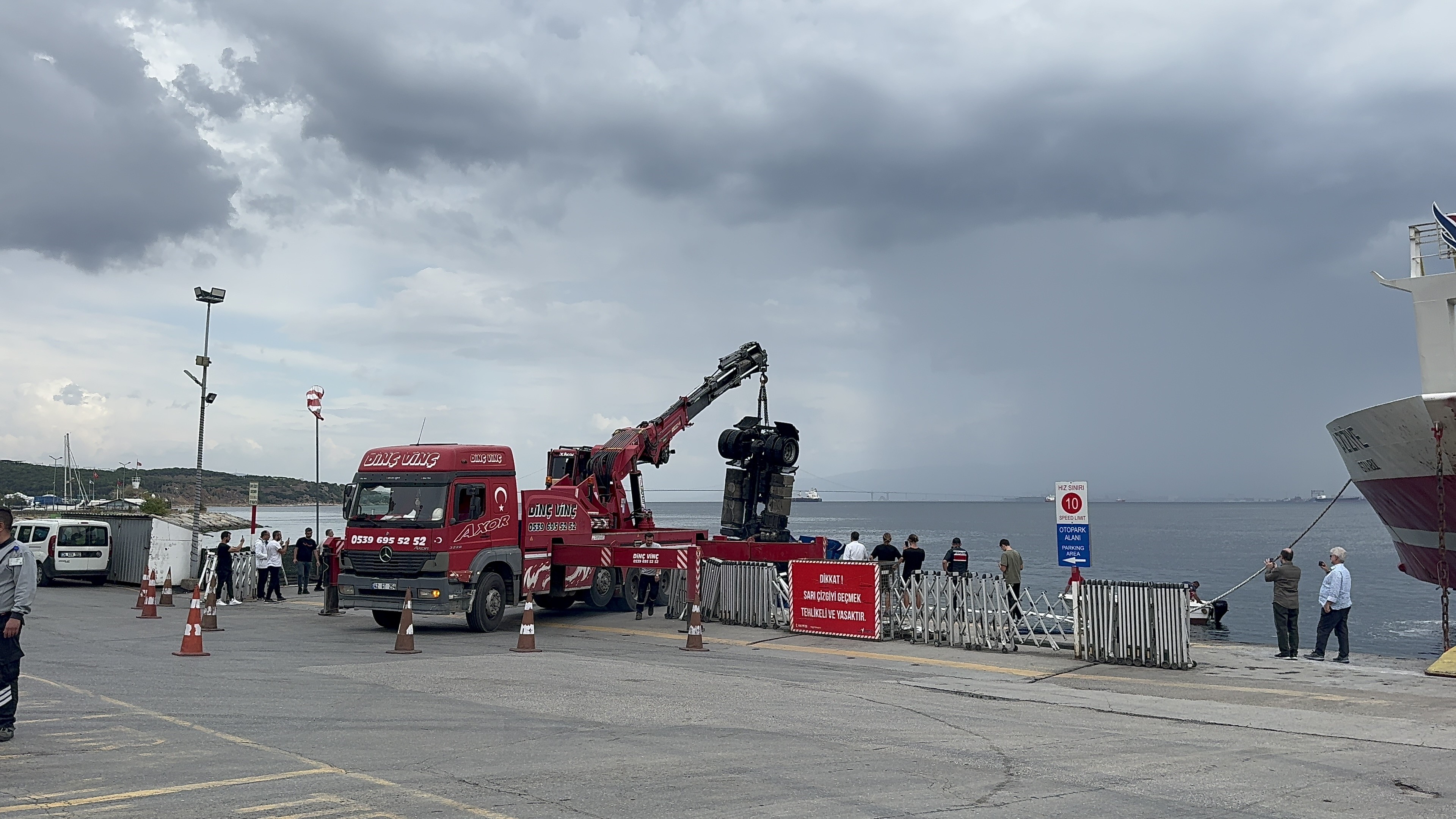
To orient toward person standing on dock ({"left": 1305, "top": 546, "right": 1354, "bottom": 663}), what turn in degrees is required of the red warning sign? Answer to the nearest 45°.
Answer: approximately 90° to its left

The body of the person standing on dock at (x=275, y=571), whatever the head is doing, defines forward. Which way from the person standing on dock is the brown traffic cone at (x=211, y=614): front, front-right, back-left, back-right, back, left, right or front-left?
right

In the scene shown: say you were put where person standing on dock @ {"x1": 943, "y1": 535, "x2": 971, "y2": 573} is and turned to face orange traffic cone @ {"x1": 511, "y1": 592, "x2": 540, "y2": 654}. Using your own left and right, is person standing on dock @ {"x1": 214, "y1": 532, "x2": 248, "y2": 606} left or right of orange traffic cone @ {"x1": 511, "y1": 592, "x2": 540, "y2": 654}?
right

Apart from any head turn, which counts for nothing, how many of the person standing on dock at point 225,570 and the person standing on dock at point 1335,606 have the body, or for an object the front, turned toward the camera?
0

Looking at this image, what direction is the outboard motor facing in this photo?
to the viewer's left

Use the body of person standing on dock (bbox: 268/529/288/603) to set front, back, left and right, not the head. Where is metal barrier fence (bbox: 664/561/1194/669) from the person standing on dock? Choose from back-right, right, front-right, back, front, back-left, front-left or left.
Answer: front-right

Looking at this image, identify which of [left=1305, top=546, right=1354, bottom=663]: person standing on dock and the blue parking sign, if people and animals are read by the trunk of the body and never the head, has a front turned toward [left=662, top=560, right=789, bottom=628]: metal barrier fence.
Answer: the person standing on dock

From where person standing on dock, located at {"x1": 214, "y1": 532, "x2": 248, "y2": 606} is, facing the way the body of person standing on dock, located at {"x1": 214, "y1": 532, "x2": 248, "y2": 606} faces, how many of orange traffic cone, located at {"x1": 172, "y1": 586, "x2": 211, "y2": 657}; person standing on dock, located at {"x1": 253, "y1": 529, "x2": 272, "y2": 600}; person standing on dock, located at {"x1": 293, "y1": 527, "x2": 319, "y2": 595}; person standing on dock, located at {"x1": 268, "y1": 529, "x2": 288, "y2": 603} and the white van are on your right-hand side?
1

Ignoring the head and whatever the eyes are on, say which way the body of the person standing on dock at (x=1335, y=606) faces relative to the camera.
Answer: to the viewer's left

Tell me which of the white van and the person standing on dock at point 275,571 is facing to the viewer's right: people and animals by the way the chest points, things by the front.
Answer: the person standing on dock

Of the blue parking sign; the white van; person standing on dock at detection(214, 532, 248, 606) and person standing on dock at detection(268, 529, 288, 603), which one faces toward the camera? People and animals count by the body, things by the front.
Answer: the blue parking sign

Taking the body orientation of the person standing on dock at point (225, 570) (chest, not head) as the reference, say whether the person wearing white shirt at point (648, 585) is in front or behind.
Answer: in front

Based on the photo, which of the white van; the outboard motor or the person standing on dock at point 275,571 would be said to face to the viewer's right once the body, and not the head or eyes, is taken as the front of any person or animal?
the person standing on dock

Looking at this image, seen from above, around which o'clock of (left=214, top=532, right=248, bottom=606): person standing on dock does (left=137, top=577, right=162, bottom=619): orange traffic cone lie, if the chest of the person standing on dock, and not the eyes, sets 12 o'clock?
The orange traffic cone is roughly at 4 o'clock from the person standing on dock.

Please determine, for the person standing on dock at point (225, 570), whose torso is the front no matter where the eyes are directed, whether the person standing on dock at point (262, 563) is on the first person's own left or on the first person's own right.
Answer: on the first person's own left

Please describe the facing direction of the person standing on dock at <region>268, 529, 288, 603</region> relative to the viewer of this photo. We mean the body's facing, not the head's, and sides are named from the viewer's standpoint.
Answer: facing to the right of the viewer
